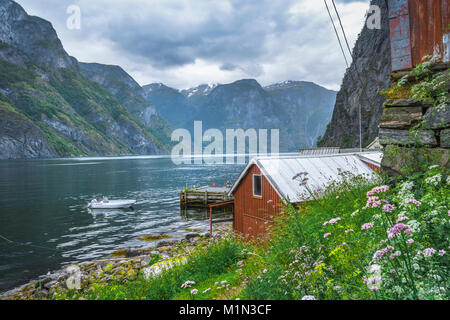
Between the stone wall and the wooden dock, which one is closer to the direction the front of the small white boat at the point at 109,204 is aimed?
the wooden dock

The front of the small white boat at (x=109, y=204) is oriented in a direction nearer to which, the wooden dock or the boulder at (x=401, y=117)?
the wooden dock
